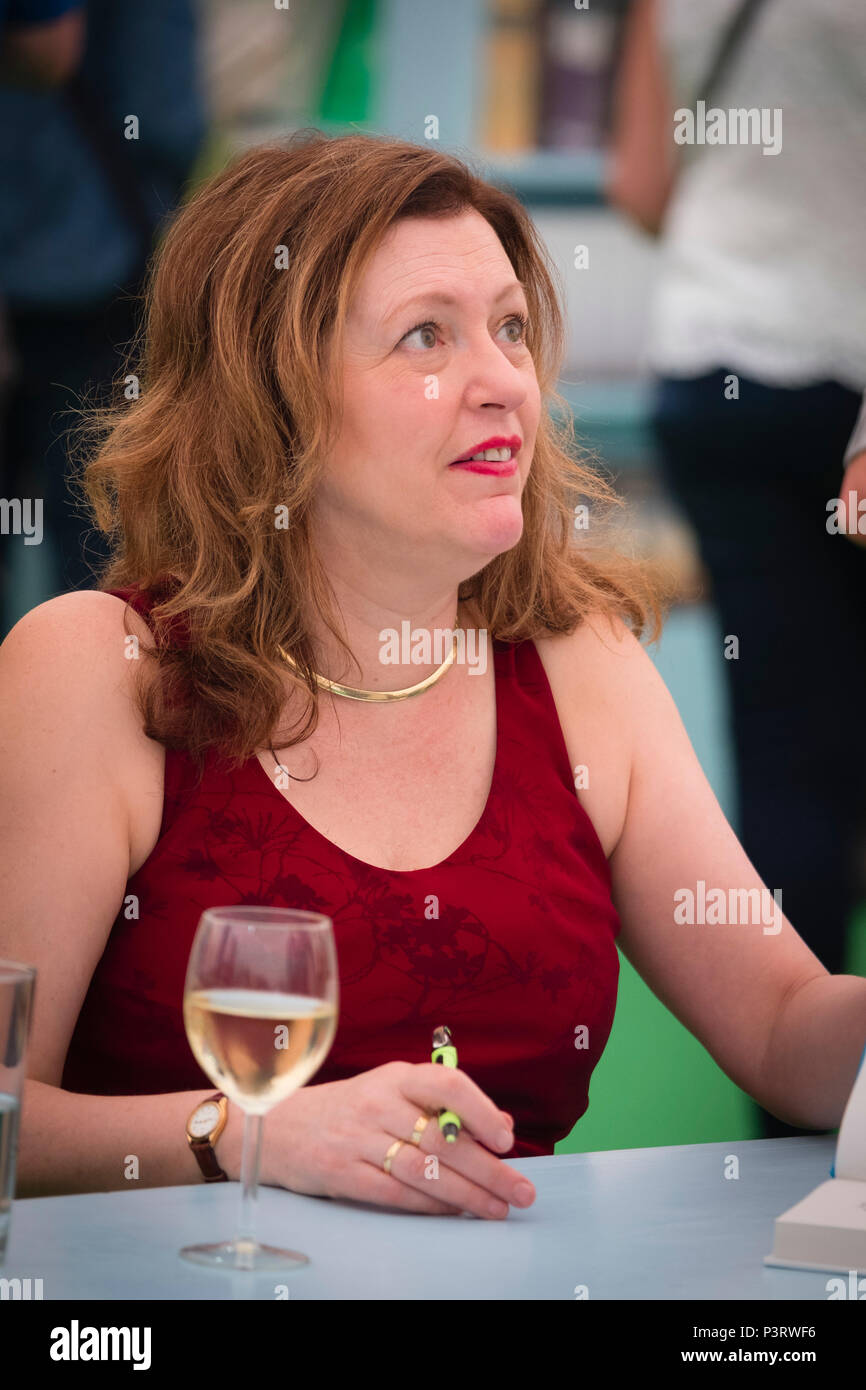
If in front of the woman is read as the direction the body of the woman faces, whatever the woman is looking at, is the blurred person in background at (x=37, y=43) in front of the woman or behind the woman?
behind

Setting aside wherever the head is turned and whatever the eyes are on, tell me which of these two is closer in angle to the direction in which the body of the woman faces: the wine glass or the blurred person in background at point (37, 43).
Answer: the wine glass

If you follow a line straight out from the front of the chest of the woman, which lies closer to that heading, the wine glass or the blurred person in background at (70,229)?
the wine glass

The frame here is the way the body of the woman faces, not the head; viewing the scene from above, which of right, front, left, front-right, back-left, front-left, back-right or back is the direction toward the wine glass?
front-right

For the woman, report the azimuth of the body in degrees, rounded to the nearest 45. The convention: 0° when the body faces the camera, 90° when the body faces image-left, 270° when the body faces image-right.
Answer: approximately 315°

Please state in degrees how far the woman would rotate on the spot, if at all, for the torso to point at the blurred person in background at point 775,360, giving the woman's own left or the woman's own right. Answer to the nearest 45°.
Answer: approximately 90° to the woman's own left

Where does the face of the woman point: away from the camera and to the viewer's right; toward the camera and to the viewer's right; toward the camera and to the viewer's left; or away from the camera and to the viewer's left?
toward the camera and to the viewer's right

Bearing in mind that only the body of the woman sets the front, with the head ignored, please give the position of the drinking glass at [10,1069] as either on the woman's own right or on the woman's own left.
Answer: on the woman's own right
